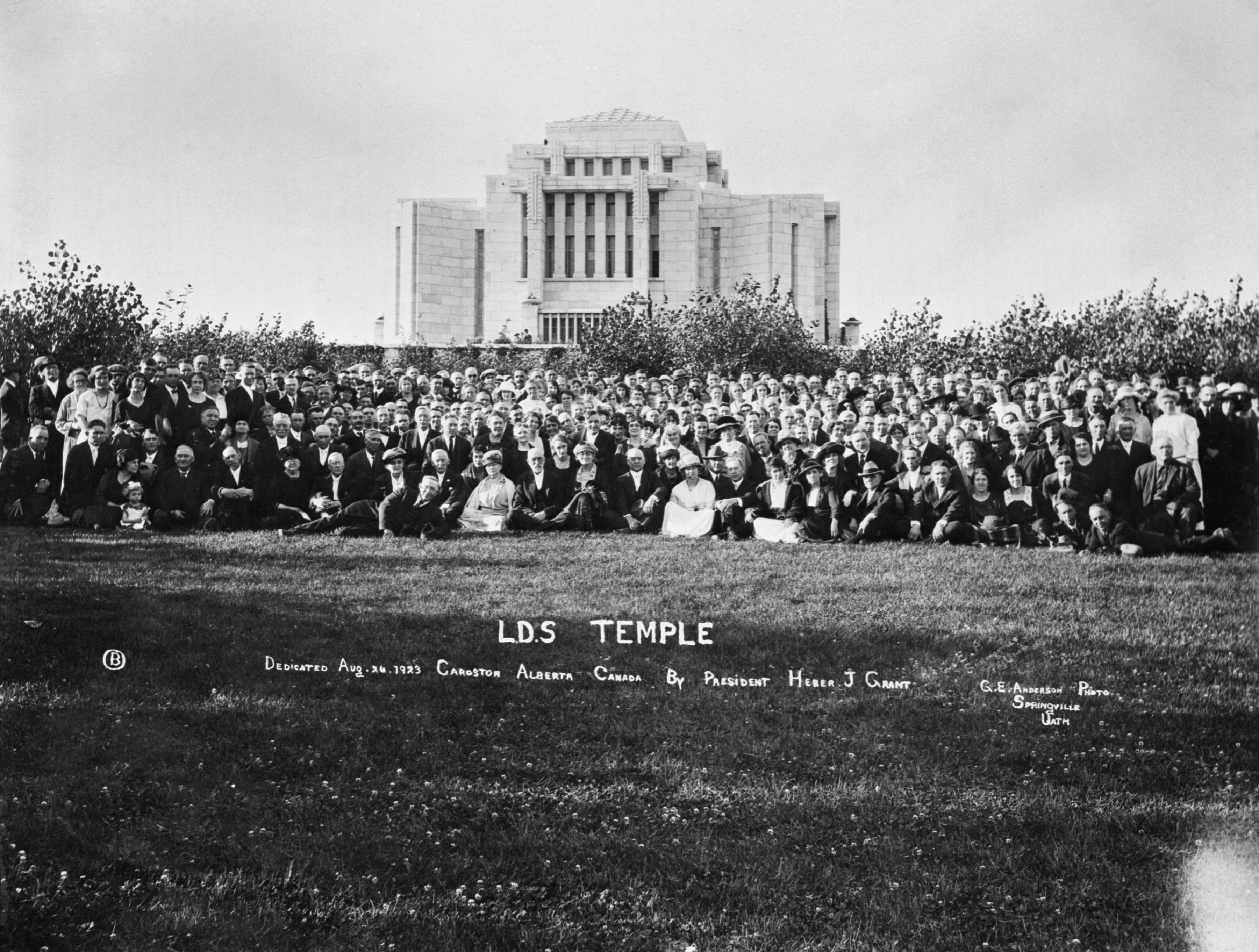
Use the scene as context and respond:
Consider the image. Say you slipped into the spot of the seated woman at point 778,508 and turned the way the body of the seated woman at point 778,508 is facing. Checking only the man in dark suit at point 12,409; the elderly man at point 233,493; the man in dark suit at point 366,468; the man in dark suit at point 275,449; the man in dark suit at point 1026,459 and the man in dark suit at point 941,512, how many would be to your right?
4

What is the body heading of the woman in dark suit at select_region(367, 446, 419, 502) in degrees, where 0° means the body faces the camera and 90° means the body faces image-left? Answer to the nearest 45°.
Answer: approximately 0°

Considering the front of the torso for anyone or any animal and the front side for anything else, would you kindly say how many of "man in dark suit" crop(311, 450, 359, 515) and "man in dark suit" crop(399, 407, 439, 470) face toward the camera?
2

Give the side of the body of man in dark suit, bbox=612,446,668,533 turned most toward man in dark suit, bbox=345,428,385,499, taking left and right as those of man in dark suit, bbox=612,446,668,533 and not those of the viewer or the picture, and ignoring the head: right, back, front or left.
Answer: right

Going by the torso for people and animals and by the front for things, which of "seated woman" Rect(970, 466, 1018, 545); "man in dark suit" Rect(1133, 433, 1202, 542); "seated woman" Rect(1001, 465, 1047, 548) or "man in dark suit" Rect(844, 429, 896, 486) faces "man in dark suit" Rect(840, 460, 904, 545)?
"man in dark suit" Rect(844, 429, 896, 486)
